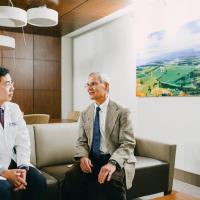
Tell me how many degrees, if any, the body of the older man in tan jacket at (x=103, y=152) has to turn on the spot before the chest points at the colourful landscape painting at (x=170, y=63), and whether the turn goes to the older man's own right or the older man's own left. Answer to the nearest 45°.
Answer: approximately 180°

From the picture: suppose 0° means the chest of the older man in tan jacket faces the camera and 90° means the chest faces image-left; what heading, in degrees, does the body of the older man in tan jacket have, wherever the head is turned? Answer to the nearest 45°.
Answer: approximately 45°
